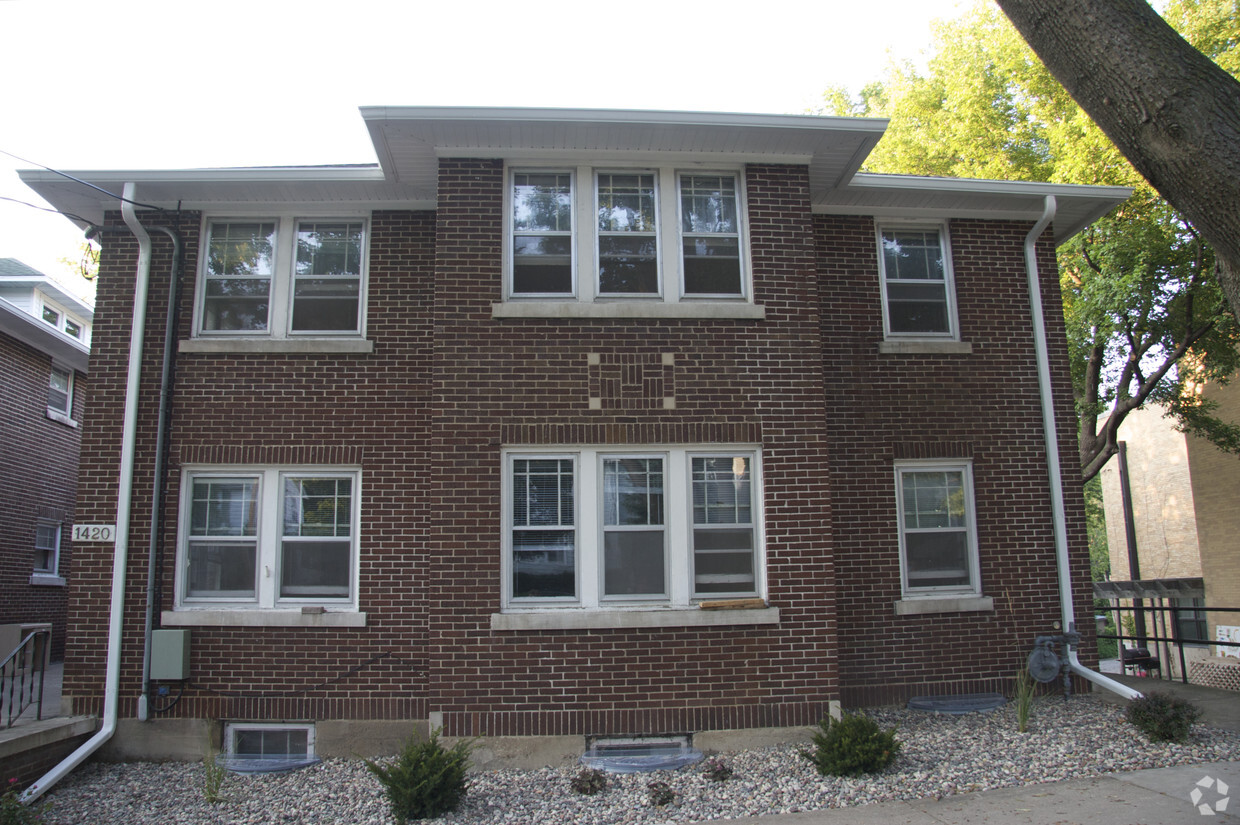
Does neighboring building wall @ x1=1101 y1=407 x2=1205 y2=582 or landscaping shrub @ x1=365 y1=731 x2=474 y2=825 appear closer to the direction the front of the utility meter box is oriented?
the landscaping shrub

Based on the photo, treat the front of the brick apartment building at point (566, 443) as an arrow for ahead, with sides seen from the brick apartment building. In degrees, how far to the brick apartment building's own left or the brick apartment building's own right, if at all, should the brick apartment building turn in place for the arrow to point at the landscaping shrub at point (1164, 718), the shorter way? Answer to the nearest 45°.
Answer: approximately 90° to the brick apartment building's own left

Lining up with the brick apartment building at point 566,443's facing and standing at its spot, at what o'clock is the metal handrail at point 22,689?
The metal handrail is roughly at 3 o'clock from the brick apartment building.

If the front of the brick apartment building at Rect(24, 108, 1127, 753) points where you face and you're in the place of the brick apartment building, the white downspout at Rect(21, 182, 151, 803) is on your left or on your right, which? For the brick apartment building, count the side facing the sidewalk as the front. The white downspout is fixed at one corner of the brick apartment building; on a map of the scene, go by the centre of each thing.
on your right

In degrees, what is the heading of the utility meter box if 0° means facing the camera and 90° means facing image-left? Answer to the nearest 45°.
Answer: approximately 0°

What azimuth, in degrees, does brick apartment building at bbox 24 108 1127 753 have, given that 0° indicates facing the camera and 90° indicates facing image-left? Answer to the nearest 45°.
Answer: approximately 0°
